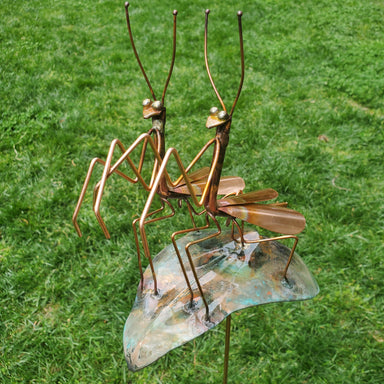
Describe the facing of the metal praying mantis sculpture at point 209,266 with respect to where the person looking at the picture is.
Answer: facing the viewer and to the left of the viewer
